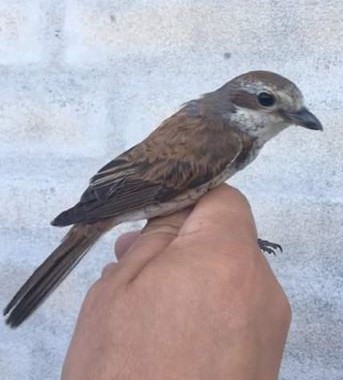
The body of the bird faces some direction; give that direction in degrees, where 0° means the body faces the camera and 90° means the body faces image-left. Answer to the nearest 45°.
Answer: approximately 270°
